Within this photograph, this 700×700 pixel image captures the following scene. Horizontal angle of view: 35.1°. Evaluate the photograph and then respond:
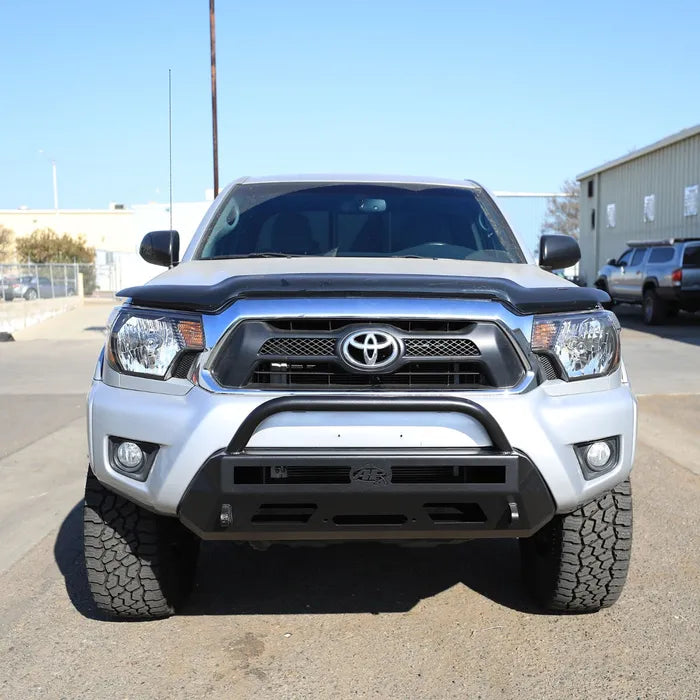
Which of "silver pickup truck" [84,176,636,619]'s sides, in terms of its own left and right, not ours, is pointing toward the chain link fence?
back

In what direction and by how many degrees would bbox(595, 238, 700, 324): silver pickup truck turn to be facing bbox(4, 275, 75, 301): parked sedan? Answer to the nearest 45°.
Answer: approximately 45° to its left

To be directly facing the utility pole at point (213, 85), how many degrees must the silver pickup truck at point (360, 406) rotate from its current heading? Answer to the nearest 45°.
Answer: approximately 180°

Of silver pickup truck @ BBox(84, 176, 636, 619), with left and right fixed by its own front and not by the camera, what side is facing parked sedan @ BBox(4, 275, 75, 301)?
back

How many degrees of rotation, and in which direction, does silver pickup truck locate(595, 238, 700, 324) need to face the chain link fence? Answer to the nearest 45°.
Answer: approximately 45° to its left

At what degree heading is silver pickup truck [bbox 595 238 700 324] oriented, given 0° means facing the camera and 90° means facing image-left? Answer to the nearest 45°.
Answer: approximately 135°

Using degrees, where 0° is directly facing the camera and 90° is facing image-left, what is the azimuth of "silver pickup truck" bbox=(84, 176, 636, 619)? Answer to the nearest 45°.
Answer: approximately 0°
